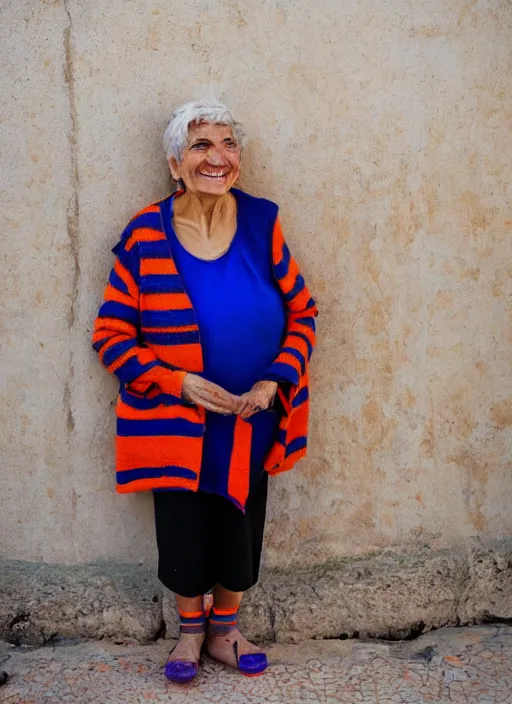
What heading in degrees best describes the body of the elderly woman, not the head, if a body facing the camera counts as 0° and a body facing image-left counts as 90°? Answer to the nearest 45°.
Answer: approximately 315°
